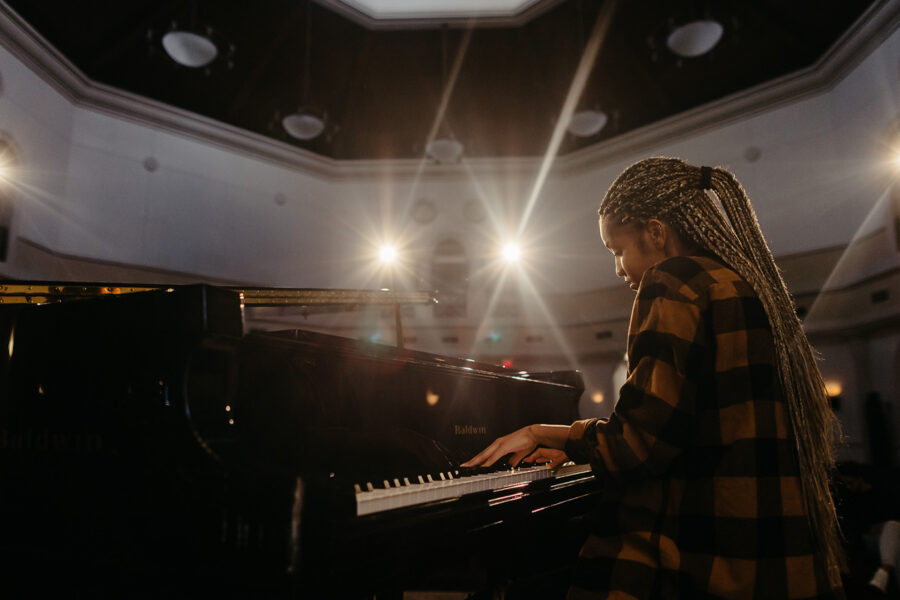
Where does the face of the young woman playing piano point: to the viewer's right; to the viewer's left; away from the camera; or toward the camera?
to the viewer's left

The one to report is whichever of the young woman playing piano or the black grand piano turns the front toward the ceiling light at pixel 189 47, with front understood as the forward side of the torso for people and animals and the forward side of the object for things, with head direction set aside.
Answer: the young woman playing piano

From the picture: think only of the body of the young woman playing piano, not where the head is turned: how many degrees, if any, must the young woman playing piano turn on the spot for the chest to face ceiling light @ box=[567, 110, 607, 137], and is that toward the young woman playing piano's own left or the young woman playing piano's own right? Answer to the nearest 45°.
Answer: approximately 45° to the young woman playing piano's own right

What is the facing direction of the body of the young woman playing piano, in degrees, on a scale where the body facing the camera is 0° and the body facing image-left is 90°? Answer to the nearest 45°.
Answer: approximately 135°

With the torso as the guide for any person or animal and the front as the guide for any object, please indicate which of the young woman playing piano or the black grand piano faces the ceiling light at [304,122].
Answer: the young woman playing piano

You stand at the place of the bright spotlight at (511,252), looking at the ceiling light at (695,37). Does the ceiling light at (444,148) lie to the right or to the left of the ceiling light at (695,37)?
right

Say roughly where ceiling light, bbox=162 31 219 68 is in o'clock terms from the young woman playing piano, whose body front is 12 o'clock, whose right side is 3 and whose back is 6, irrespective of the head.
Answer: The ceiling light is roughly at 12 o'clock from the young woman playing piano.

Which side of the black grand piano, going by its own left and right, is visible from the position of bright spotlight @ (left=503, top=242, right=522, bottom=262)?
left

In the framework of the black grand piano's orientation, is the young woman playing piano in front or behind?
in front

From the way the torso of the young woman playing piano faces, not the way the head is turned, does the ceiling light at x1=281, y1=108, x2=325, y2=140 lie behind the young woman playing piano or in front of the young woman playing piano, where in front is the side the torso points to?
in front

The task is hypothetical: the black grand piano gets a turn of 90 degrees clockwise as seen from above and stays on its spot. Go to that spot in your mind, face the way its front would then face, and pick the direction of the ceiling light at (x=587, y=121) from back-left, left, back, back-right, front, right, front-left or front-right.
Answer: back

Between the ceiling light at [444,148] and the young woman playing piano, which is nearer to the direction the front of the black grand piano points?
the young woman playing piano

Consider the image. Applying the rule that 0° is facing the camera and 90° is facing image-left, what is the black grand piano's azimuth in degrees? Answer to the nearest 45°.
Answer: approximately 315°
